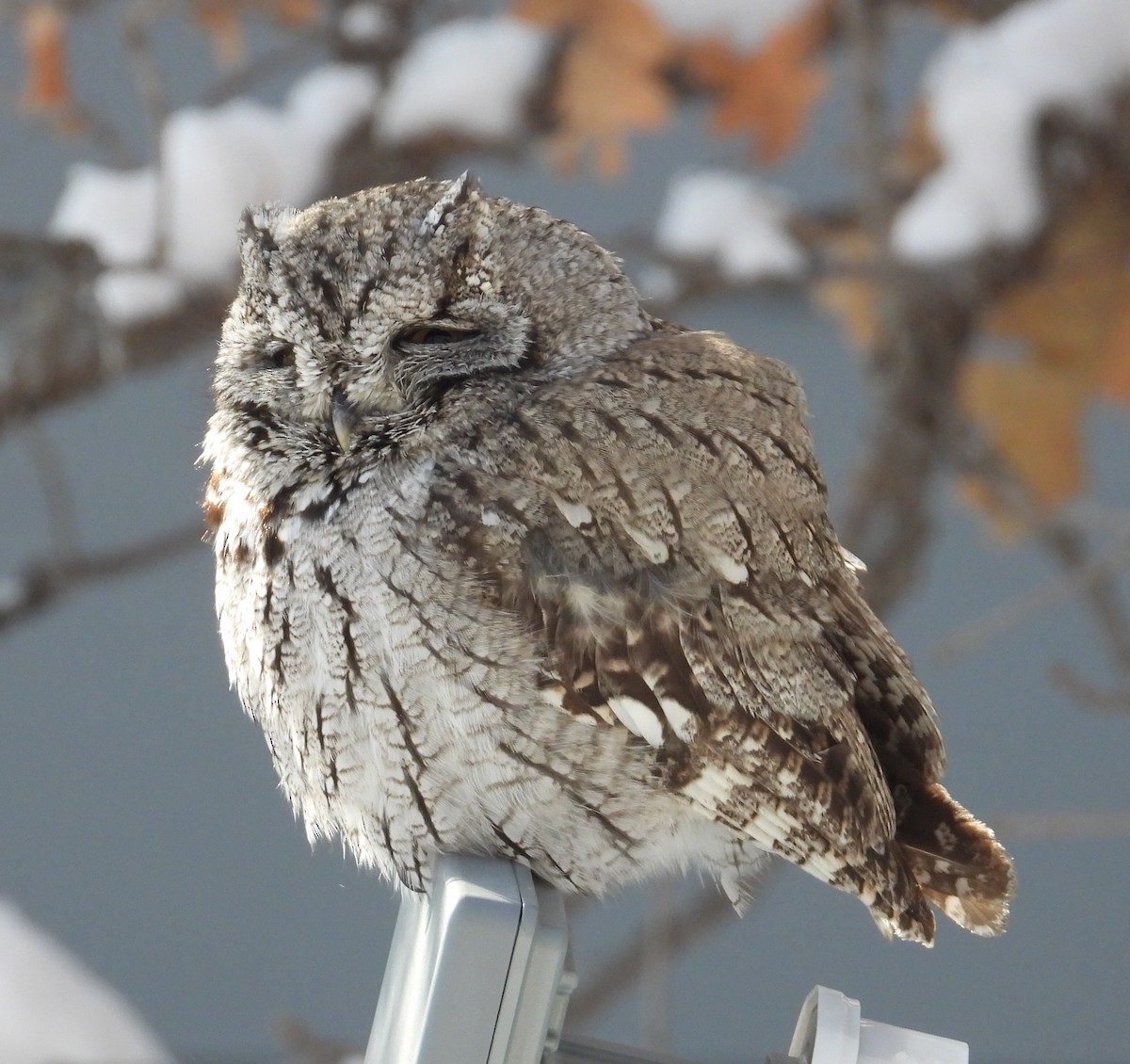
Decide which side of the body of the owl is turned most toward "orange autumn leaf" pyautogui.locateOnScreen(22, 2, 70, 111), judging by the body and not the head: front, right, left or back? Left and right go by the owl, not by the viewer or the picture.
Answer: right

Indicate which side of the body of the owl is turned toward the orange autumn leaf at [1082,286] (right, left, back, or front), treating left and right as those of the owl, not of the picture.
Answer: back

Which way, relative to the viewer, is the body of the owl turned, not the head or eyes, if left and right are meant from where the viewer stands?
facing the viewer and to the left of the viewer

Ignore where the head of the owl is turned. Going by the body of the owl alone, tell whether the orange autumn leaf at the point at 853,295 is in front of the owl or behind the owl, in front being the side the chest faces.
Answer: behind
